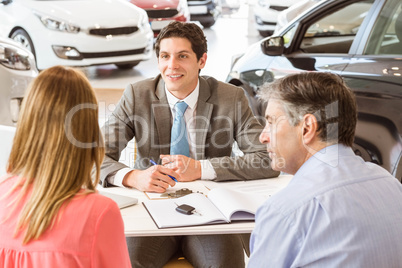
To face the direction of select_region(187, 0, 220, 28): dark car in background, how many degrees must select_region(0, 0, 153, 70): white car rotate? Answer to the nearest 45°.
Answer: approximately 90° to its left

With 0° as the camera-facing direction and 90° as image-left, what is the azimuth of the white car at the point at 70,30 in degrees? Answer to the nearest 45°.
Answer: approximately 315°

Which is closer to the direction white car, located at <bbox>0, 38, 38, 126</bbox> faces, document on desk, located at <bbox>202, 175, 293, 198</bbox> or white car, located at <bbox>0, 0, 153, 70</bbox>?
the document on desk

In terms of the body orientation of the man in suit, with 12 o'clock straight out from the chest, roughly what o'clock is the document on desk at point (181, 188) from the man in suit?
The document on desk is roughly at 12 o'clock from the man in suit.

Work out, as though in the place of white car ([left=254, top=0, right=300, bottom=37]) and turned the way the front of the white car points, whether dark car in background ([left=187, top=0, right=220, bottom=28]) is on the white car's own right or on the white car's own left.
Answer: on the white car's own right
